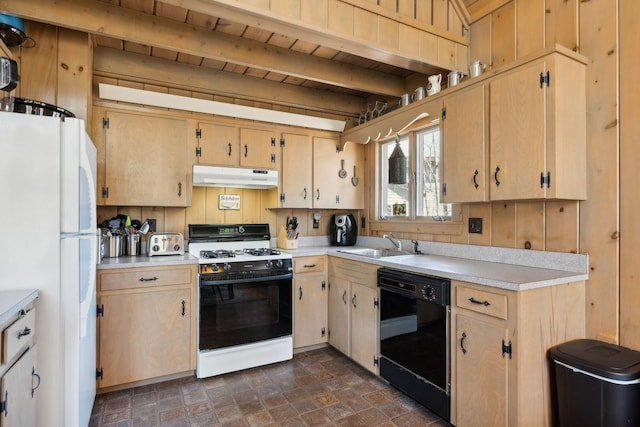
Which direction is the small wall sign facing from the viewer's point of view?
toward the camera

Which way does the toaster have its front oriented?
toward the camera

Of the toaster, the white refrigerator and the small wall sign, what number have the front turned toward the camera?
2

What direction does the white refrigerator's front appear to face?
to the viewer's right

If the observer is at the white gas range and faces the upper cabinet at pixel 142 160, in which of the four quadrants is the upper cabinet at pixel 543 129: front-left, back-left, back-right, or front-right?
back-left

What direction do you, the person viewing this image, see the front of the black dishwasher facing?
facing the viewer and to the left of the viewer

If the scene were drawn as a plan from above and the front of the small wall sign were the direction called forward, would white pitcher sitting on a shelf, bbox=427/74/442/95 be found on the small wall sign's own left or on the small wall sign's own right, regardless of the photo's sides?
on the small wall sign's own left

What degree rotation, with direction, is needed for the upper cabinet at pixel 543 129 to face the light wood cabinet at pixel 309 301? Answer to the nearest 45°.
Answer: approximately 45° to its right

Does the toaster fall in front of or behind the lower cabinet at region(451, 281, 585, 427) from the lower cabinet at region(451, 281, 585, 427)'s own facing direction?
in front

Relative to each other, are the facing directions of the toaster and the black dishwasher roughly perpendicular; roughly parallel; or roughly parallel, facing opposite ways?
roughly perpendicular

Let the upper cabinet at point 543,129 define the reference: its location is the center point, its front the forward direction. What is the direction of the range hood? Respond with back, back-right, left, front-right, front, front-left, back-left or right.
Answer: front-right

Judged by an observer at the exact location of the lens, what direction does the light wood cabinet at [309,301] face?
facing the viewer and to the right of the viewer

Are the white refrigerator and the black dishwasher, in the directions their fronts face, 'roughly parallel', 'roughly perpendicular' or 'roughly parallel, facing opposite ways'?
roughly parallel, facing opposite ways

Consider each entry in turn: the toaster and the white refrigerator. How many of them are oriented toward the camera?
1

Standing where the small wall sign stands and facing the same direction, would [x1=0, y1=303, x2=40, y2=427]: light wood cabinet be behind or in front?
in front
